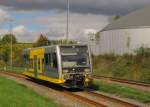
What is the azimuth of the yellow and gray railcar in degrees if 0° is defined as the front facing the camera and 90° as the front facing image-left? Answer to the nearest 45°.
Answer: approximately 315°
